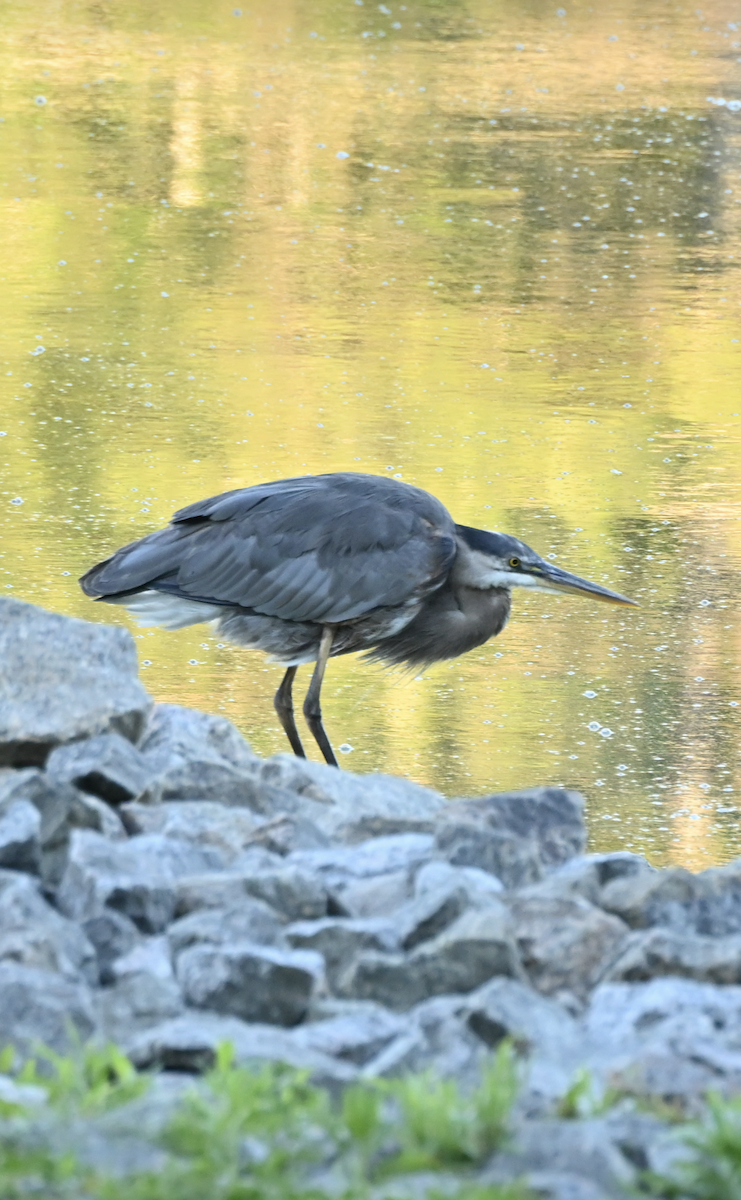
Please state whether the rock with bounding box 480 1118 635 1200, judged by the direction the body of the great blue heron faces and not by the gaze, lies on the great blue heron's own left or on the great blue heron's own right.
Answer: on the great blue heron's own right

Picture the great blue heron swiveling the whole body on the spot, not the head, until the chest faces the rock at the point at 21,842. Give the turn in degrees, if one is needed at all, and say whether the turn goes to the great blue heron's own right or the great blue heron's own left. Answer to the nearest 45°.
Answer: approximately 90° to the great blue heron's own right

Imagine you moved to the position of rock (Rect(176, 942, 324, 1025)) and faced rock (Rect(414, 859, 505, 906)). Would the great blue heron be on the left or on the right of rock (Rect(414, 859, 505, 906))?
left

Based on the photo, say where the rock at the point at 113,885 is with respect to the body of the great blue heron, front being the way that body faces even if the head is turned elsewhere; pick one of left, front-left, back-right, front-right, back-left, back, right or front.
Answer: right

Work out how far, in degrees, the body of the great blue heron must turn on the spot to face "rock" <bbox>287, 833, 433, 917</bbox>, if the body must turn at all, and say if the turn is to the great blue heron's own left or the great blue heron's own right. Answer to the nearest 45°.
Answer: approximately 90° to the great blue heron's own right

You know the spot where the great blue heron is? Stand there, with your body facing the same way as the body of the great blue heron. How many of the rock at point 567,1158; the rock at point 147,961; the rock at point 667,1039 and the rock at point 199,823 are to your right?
4

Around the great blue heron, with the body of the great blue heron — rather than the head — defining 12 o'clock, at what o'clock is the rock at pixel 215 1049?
The rock is roughly at 3 o'clock from the great blue heron.

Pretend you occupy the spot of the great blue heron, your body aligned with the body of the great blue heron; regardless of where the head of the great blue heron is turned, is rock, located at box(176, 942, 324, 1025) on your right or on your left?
on your right

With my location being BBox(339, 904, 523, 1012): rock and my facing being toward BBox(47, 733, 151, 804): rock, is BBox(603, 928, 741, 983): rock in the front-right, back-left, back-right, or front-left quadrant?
back-right

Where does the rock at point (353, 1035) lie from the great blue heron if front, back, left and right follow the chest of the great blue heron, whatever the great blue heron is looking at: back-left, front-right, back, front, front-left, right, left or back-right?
right

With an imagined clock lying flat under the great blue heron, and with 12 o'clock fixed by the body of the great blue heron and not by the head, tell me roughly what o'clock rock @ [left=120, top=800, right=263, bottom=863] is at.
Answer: The rock is roughly at 3 o'clock from the great blue heron.

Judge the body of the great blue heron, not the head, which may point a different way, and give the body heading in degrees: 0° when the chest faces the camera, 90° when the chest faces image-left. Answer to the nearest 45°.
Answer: approximately 270°

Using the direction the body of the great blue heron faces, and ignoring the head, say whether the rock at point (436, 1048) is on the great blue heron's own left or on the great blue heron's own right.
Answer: on the great blue heron's own right
